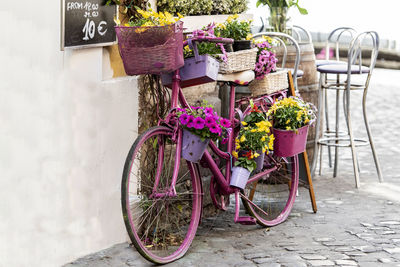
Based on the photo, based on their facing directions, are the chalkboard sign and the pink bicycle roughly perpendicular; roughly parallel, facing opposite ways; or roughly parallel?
roughly perpendicular

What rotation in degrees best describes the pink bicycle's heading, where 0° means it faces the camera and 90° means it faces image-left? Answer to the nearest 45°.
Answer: approximately 45°

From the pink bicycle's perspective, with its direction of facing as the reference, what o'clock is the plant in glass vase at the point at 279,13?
The plant in glass vase is roughly at 5 o'clock from the pink bicycle.

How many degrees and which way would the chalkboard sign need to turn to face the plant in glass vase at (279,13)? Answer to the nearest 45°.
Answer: approximately 90° to its left

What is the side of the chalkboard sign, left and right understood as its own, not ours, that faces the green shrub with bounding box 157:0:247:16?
left

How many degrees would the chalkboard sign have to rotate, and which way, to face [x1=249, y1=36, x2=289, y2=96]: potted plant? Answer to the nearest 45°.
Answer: approximately 90° to its left

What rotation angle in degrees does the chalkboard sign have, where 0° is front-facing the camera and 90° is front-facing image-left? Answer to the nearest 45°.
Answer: approximately 315°
